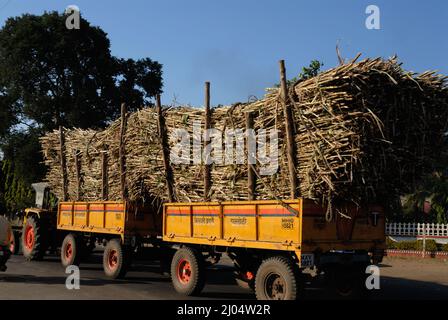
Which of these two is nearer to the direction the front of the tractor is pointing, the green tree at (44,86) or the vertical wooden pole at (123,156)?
the green tree

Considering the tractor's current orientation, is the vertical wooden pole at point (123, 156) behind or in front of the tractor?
behind

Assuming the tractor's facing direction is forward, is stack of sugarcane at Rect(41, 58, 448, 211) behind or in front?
behind

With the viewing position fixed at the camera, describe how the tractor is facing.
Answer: facing away from the viewer and to the left of the viewer

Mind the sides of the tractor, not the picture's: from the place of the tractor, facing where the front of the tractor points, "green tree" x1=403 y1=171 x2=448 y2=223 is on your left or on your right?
on your right

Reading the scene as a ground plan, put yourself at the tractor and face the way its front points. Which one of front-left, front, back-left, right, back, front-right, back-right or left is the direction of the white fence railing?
back-right

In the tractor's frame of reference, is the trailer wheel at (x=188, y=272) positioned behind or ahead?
behind

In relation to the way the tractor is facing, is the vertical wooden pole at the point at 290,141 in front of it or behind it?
behind

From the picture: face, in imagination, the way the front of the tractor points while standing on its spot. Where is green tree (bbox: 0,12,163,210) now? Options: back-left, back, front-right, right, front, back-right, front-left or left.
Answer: front-right

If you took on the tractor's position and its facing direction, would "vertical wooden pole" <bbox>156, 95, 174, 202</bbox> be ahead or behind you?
behind
